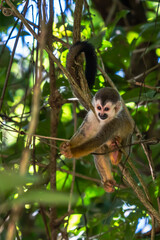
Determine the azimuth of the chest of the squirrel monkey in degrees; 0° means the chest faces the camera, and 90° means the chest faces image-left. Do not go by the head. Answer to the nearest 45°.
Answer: approximately 45°
